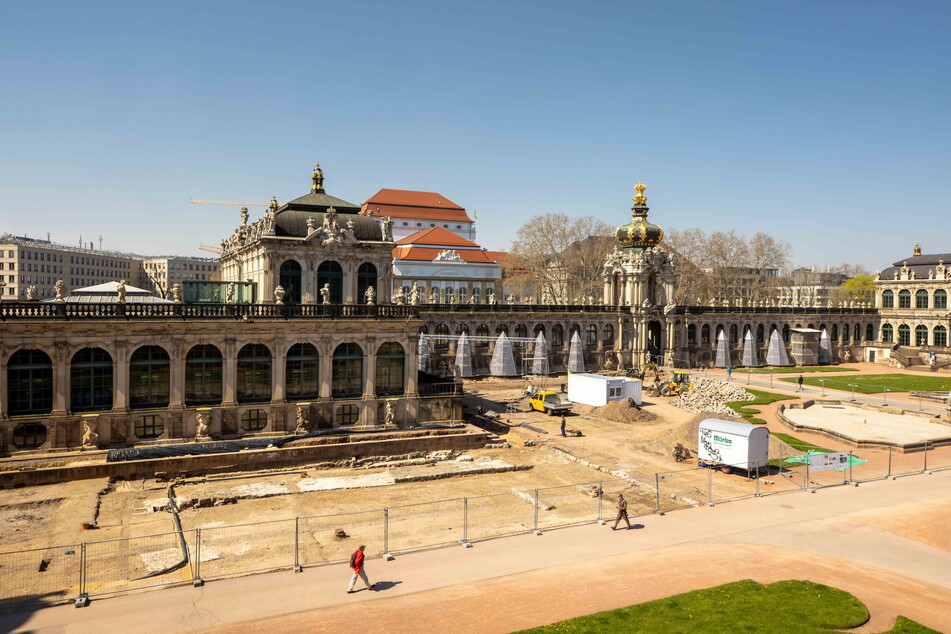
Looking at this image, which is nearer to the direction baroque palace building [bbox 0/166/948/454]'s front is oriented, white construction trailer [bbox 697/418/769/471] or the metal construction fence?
the metal construction fence

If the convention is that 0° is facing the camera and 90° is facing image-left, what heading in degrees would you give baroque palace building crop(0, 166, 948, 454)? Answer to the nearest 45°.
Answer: approximately 0°

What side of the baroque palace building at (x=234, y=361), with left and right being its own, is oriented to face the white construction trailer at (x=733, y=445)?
left
